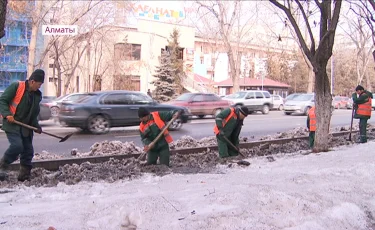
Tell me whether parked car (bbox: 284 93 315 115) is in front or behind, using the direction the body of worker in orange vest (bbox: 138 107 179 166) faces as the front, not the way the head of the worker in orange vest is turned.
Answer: behind

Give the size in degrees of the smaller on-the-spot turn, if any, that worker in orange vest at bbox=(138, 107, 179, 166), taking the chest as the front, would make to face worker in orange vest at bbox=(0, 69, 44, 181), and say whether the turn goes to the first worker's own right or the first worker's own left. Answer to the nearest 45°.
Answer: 0° — they already face them

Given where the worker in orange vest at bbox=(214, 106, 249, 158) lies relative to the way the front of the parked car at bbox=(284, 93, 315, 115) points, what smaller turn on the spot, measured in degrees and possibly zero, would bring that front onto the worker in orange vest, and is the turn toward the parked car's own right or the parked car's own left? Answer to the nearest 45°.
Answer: approximately 45° to the parked car's own left

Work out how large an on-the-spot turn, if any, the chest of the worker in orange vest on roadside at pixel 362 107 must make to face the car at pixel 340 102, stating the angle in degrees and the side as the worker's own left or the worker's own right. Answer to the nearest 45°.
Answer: approximately 90° to the worker's own right

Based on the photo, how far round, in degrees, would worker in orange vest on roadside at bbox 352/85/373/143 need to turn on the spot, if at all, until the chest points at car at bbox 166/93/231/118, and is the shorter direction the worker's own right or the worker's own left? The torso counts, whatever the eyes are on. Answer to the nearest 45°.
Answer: approximately 45° to the worker's own right

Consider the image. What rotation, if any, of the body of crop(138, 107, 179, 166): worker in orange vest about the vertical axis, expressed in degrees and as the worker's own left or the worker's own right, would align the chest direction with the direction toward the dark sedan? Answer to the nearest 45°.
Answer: approximately 135° to the worker's own right

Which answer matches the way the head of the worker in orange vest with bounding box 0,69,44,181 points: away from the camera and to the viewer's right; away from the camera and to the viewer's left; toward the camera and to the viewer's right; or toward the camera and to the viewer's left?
toward the camera and to the viewer's right

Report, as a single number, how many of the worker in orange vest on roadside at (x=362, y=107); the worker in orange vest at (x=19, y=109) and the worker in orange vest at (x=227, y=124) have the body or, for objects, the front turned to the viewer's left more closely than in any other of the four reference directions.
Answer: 1

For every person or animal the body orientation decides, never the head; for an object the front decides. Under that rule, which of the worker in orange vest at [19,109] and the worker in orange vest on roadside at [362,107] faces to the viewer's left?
the worker in orange vest on roadside

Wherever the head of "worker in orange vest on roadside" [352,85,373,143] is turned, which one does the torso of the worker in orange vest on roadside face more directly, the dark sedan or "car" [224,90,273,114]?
the dark sedan

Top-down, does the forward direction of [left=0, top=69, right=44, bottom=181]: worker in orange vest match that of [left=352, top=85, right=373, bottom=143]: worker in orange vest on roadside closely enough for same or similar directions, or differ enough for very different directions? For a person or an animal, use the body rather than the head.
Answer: very different directions

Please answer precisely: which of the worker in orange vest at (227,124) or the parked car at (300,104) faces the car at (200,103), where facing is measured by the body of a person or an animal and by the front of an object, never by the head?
the parked car
